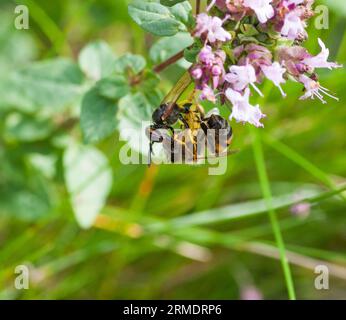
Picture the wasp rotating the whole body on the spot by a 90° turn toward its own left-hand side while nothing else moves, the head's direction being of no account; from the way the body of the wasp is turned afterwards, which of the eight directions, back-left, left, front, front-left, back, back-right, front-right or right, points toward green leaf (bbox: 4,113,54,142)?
back-right

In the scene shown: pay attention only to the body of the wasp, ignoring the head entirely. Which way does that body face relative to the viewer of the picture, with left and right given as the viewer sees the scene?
facing to the left of the viewer
